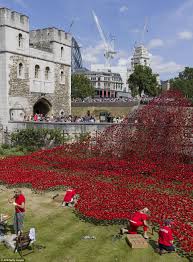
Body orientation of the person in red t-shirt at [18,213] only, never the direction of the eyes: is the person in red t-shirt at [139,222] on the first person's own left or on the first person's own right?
on the first person's own left

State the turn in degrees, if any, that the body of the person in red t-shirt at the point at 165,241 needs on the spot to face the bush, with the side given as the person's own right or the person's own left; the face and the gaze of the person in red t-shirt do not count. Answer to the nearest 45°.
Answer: approximately 90° to the person's own left

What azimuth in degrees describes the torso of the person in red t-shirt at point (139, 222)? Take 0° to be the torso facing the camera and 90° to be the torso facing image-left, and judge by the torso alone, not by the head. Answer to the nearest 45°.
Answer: approximately 270°

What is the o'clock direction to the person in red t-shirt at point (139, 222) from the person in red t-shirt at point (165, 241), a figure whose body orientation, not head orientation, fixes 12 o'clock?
the person in red t-shirt at point (139, 222) is roughly at 9 o'clock from the person in red t-shirt at point (165, 241).

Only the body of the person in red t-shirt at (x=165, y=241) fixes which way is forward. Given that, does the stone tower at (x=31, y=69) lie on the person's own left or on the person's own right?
on the person's own left

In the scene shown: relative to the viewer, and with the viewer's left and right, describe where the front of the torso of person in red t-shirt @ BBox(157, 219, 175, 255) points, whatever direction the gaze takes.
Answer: facing away from the viewer and to the right of the viewer

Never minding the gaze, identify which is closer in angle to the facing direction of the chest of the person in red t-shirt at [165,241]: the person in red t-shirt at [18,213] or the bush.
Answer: the bush
